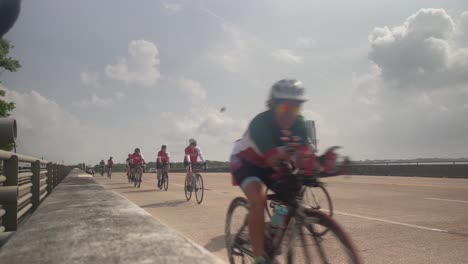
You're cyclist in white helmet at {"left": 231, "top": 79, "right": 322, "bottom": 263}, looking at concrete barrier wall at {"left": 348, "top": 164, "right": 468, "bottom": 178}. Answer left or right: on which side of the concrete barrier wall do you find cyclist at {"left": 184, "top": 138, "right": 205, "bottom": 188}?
left

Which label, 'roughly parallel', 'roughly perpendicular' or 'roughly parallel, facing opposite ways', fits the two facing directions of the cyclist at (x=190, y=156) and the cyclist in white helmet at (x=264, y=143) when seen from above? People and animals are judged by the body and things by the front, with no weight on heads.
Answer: roughly parallel

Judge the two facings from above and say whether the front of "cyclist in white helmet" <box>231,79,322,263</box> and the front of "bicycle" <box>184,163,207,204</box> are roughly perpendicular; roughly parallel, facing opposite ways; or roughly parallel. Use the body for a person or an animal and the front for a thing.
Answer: roughly parallel

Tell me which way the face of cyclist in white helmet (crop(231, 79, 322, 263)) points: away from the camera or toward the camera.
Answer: toward the camera

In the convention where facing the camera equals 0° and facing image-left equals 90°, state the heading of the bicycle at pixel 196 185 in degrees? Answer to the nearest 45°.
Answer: approximately 315°

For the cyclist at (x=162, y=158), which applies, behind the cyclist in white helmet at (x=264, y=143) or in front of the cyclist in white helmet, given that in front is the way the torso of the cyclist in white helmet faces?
behind

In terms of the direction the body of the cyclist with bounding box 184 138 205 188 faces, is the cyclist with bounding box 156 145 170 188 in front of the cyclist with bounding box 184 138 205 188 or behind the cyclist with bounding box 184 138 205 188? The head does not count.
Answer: behind

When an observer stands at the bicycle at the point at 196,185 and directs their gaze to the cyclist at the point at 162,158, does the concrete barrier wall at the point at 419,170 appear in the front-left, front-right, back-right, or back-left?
front-right
